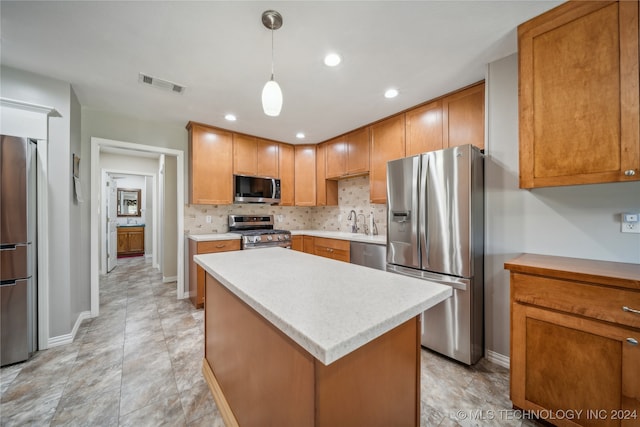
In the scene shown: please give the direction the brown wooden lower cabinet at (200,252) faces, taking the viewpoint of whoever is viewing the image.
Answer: facing the viewer

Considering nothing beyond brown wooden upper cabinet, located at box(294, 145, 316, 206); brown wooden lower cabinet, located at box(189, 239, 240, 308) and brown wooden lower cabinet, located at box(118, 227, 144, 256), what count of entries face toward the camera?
3

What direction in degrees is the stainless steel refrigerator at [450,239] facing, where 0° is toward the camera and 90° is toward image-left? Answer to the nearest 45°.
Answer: approximately 45°

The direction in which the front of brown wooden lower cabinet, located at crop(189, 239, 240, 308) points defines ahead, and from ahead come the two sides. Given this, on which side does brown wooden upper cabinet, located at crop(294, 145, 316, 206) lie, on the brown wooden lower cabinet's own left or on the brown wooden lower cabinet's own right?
on the brown wooden lower cabinet's own left

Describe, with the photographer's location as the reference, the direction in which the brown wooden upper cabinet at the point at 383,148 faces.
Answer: facing the viewer and to the left of the viewer

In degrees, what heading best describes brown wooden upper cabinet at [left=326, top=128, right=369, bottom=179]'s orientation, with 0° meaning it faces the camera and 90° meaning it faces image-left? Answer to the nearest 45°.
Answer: approximately 45°

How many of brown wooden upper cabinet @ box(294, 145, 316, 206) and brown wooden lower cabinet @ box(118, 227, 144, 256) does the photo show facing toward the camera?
2

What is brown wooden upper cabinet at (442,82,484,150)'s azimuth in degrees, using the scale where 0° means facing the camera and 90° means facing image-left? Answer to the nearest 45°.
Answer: approximately 45°

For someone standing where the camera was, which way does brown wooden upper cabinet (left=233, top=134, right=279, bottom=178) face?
facing the viewer and to the right of the viewer

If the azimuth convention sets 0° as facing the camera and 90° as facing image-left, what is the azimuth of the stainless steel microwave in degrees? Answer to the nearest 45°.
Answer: approximately 315°

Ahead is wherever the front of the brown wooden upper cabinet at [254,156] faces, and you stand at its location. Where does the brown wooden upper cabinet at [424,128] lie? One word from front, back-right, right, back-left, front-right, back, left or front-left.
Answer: front
